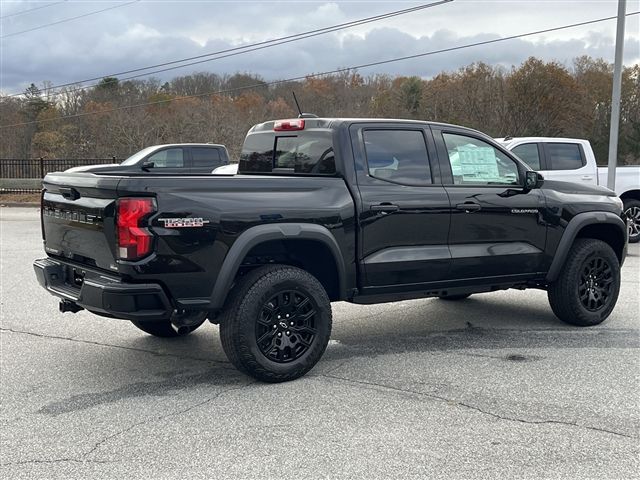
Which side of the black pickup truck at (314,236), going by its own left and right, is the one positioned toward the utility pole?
front

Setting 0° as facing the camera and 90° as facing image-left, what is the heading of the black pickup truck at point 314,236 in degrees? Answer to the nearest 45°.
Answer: approximately 225°

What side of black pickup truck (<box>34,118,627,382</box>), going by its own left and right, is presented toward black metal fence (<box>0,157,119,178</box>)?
left

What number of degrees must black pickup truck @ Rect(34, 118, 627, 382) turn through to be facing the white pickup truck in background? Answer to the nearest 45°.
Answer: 0° — it already faces it

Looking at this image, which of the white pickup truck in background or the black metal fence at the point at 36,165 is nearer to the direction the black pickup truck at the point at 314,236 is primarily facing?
the white pickup truck in background

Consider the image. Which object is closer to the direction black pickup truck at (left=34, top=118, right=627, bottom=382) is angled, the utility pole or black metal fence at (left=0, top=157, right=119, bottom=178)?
the utility pole
